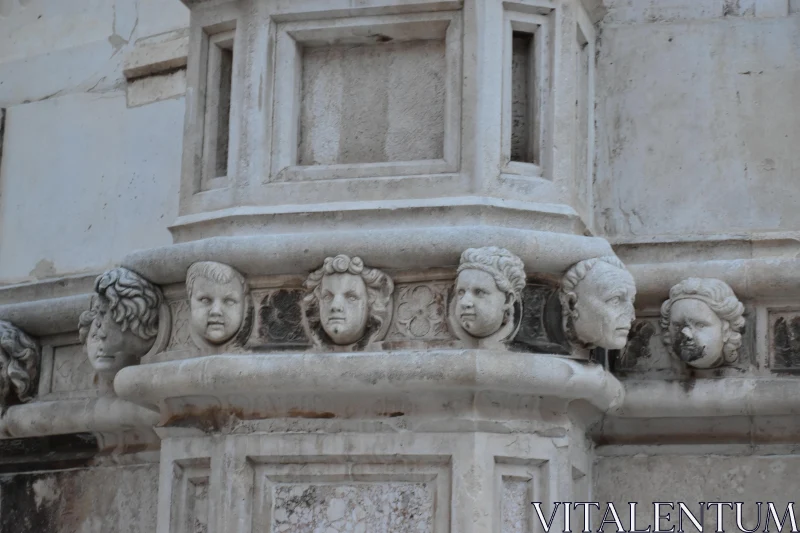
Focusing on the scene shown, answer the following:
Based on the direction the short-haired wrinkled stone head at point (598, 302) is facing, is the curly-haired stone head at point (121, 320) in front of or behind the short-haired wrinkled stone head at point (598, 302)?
behind

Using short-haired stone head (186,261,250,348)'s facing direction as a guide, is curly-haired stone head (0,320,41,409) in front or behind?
behind

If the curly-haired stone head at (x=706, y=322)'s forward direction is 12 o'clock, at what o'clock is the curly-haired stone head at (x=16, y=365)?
the curly-haired stone head at (x=16, y=365) is roughly at 2 o'clock from the curly-haired stone head at (x=706, y=322).

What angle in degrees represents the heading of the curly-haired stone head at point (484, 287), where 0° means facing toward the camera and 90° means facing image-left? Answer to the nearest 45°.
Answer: approximately 45°

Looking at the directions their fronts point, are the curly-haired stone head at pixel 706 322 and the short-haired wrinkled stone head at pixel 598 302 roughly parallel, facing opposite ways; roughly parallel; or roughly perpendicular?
roughly perpendicular

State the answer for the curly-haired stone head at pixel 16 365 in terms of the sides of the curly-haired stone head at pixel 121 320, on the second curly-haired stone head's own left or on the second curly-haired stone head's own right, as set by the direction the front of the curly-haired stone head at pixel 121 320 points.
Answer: on the second curly-haired stone head's own right

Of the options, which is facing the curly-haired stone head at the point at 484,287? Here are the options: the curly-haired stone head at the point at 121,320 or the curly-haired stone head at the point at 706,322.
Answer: the curly-haired stone head at the point at 706,322

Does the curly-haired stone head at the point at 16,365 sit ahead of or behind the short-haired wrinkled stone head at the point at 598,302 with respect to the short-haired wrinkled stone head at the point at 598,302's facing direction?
behind
